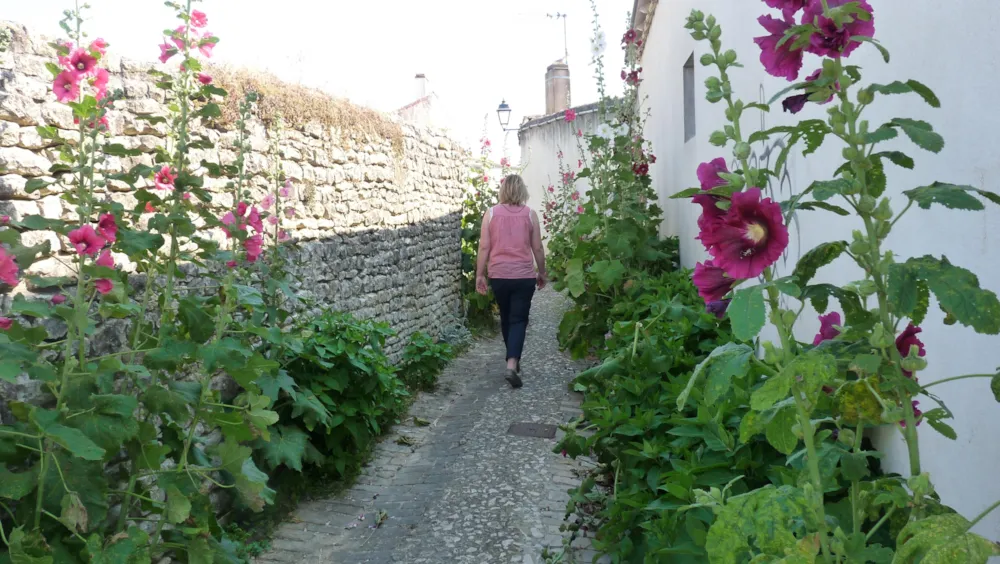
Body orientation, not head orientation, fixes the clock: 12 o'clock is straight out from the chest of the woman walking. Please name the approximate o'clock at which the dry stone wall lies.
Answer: The dry stone wall is roughly at 8 o'clock from the woman walking.

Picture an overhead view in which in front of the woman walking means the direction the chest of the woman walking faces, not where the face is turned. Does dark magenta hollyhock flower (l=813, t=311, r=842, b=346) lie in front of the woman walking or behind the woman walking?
behind

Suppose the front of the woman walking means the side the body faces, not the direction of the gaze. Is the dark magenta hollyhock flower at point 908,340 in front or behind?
behind

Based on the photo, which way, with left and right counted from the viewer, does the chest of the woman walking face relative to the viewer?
facing away from the viewer

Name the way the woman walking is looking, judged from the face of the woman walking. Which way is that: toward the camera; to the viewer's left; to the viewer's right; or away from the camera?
away from the camera
